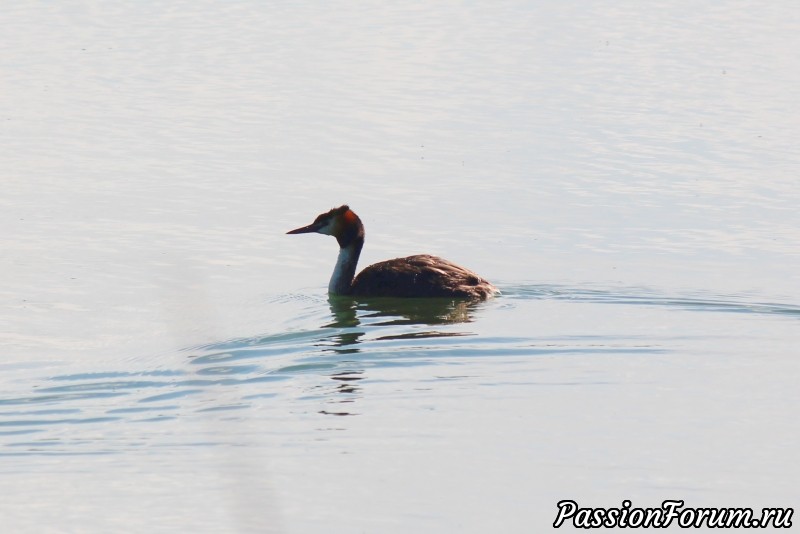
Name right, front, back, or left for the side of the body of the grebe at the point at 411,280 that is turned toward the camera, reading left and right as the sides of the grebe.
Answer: left
